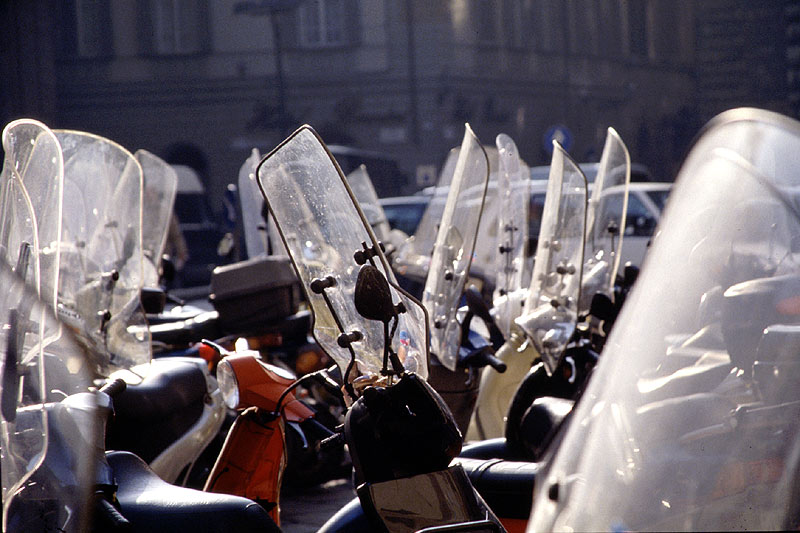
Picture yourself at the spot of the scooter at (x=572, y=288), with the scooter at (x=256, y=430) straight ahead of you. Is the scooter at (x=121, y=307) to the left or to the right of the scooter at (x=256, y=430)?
right

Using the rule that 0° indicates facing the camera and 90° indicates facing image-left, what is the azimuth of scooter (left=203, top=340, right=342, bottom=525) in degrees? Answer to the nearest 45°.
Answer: approximately 45°

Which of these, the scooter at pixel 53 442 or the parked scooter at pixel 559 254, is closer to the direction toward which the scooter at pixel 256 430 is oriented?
the scooter

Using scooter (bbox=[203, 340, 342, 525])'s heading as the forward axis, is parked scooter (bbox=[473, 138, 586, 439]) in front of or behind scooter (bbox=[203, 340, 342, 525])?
behind
